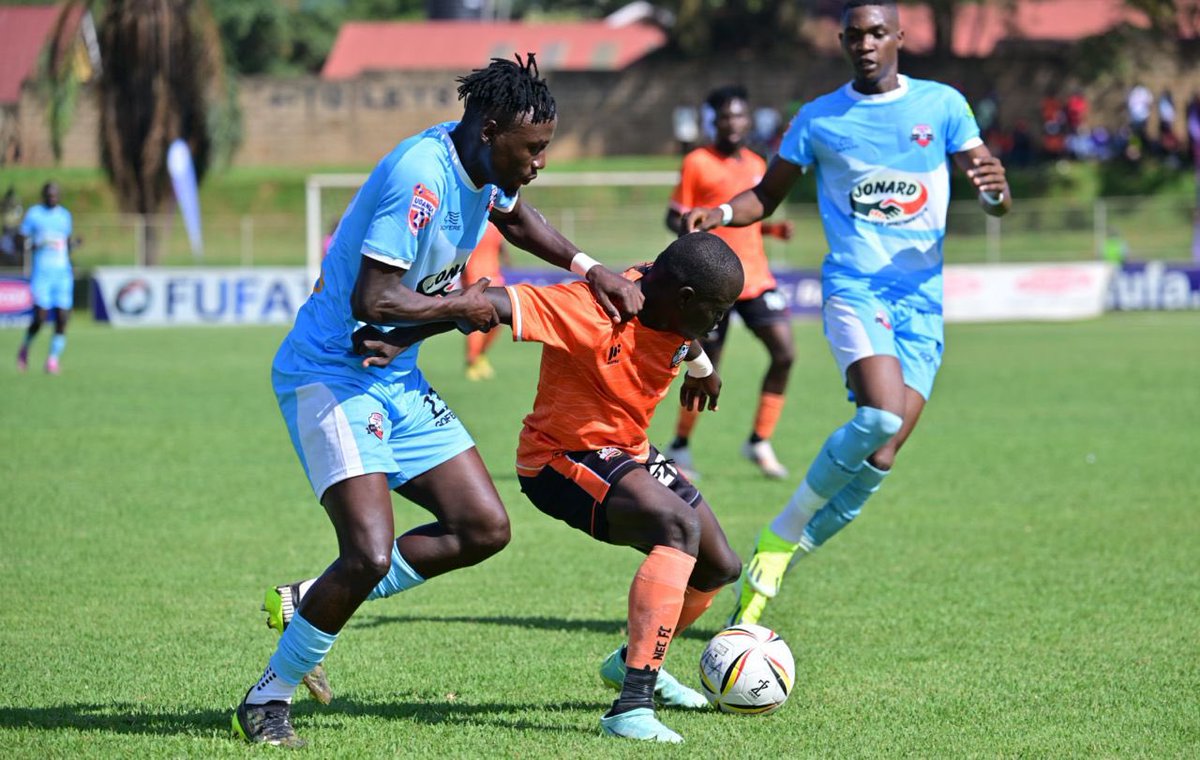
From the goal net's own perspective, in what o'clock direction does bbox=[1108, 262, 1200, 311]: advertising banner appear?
The advertising banner is roughly at 10 o'clock from the goal net.

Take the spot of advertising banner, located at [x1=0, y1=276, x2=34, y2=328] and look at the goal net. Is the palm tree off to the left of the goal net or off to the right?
left

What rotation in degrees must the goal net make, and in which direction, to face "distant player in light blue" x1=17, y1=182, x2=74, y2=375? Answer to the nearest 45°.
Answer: approximately 45° to its right

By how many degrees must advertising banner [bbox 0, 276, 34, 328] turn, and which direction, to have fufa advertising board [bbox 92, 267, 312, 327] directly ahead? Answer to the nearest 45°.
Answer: approximately 45° to its left

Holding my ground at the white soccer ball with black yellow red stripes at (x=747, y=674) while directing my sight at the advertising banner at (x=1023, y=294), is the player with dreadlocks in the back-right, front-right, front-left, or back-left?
back-left

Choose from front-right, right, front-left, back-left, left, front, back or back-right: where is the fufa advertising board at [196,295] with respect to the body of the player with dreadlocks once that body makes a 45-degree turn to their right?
back

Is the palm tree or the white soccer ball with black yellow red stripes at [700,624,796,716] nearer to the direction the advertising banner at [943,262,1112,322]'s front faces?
the white soccer ball with black yellow red stripes
